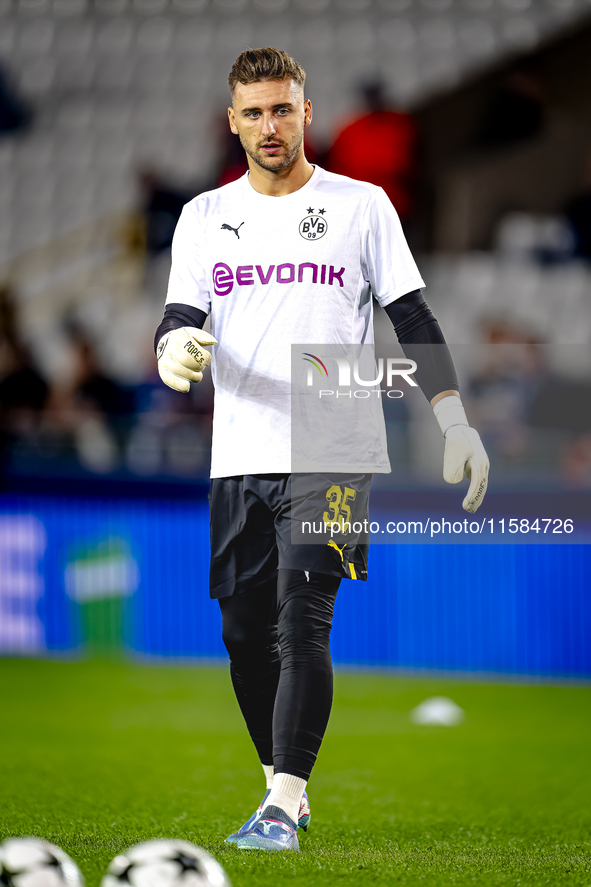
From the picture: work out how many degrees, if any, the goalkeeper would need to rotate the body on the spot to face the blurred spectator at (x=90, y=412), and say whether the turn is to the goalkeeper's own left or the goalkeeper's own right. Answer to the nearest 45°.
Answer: approximately 180°

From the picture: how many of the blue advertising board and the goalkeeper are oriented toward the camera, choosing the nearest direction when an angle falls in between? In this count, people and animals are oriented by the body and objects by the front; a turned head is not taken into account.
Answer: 2

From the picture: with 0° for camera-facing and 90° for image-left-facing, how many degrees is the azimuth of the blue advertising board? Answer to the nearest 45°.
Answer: approximately 0°

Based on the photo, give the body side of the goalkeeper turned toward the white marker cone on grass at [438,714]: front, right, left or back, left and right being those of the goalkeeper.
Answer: back

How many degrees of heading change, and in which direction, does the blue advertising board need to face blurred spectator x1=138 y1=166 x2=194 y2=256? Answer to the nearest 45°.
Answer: approximately 180°

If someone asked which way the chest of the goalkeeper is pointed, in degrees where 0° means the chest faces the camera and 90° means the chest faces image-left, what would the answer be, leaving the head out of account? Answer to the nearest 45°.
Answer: approximately 0°

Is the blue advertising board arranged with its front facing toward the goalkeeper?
yes

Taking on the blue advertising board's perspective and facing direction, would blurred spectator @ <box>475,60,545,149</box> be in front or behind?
behind
